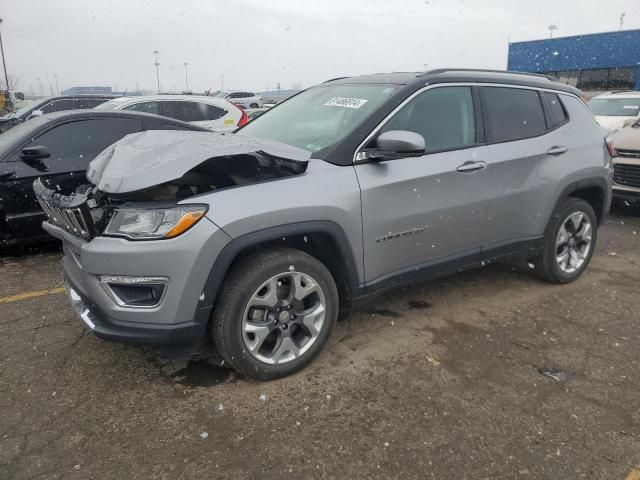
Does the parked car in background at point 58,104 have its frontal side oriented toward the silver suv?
no

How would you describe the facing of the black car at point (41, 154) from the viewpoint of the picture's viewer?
facing the viewer and to the left of the viewer

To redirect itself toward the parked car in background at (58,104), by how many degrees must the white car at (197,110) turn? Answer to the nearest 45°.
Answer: approximately 45° to its right

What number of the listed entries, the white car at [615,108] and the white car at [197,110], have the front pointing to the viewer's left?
1

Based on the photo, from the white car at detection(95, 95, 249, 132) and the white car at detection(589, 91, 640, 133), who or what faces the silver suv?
the white car at detection(589, 91, 640, 133)

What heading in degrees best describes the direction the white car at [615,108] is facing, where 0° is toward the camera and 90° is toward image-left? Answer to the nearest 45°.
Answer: approximately 0°

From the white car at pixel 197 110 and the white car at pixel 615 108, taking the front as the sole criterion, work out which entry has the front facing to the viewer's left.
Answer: the white car at pixel 197 110

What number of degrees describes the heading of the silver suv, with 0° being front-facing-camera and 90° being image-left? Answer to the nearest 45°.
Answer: approximately 45°

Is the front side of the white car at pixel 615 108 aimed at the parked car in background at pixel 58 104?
no

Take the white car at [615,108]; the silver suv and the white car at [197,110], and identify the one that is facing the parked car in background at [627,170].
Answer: the white car at [615,108]

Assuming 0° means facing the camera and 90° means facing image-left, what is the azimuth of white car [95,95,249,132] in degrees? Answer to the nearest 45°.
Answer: approximately 90°

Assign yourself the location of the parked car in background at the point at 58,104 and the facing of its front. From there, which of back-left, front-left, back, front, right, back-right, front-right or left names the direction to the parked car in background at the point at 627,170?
left

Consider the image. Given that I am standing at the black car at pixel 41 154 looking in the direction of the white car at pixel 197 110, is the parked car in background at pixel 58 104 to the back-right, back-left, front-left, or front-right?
front-left

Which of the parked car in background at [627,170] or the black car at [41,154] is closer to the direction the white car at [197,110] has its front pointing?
the black car

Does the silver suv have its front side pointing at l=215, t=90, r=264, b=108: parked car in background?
no

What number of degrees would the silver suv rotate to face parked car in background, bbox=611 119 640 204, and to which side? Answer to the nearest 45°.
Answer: approximately 180°

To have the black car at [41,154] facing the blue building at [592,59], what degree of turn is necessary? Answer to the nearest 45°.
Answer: approximately 180°

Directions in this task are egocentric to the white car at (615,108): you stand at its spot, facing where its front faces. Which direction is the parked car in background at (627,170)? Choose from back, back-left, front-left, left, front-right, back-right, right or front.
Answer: front
